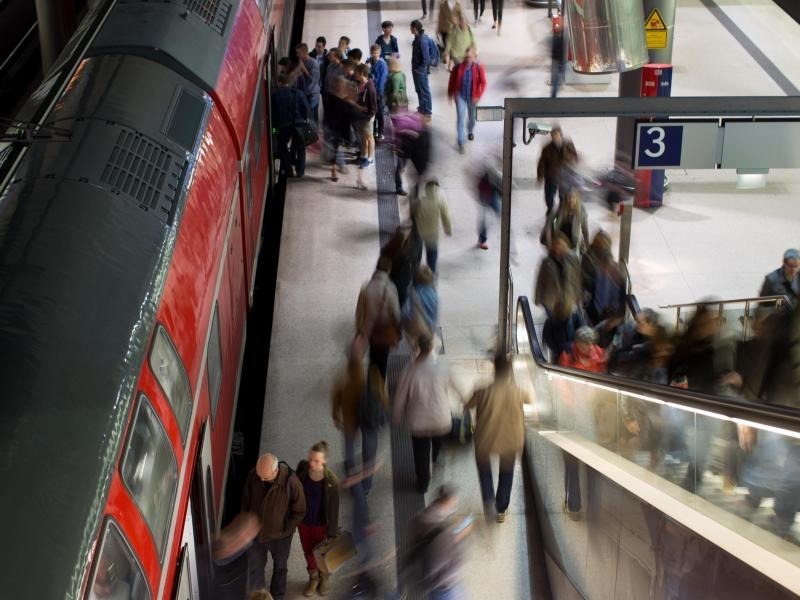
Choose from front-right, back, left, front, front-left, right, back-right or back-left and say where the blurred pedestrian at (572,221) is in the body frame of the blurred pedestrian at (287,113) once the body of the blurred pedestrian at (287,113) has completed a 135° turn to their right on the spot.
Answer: front

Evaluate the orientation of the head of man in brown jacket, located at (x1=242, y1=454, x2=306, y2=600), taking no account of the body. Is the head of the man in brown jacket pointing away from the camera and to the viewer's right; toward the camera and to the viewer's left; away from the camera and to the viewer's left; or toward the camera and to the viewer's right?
toward the camera and to the viewer's left

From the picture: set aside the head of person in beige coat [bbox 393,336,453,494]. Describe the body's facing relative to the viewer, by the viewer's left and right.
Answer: facing away from the viewer

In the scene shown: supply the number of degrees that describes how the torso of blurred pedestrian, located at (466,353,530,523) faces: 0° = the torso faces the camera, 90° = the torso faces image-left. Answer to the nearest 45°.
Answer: approximately 180°

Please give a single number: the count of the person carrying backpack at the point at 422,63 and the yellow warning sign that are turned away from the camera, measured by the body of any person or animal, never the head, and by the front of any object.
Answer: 0

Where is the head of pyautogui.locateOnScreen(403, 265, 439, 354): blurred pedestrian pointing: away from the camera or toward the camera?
away from the camera
